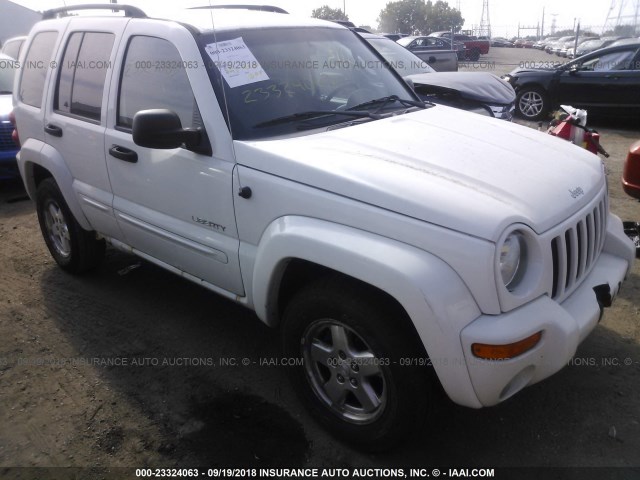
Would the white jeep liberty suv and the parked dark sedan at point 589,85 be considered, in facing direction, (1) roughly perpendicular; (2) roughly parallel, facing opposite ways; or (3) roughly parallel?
roughly parallel, facing opposite ways

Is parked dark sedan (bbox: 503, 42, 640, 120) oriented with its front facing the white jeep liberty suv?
no

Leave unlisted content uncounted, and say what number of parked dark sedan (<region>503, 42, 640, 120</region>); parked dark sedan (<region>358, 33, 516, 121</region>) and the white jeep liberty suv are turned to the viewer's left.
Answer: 1

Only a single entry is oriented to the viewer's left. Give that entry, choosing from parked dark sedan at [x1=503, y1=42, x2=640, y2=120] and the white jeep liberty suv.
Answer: the parked dark sedan

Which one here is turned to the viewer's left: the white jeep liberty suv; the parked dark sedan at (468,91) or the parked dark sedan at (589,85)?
the parked dark sedan at (589,85)

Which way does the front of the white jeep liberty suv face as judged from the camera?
facing the viewer and to the right of the viewer

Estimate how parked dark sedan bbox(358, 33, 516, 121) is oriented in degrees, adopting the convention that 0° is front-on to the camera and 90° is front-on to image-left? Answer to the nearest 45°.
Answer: approximately 315°

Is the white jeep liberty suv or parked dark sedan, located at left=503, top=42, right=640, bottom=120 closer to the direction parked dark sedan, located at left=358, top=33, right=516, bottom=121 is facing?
the white jeep liberty suv

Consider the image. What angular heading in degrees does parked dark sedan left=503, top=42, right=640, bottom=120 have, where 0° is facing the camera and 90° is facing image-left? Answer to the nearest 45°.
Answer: approximately 90°

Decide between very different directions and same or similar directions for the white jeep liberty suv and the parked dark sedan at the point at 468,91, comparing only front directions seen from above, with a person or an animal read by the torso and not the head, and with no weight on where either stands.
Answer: same or similar directions

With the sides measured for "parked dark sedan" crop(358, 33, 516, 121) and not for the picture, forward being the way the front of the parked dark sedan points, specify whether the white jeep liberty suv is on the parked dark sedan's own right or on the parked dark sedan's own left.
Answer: on the parked dark sedan's own right

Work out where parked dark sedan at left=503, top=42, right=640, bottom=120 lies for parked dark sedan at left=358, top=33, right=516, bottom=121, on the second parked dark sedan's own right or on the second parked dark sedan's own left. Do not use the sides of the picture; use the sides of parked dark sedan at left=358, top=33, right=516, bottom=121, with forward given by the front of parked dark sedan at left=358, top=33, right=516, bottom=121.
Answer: on the second parked dark sedan's own left

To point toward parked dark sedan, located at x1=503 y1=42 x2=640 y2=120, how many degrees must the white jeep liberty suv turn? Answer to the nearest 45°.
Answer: approximately 90° to its left
